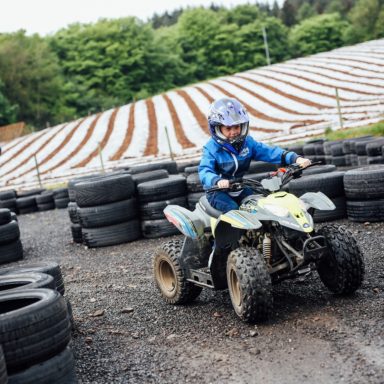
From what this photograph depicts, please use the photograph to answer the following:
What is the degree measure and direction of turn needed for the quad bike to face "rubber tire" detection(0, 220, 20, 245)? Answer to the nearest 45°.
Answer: approximately 180°

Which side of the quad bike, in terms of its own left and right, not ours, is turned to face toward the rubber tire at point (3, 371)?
right

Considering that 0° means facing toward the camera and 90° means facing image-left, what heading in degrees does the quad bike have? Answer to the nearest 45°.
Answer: approximately 315°

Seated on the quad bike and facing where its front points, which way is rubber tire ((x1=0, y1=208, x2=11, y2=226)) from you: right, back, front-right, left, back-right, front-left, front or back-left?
back

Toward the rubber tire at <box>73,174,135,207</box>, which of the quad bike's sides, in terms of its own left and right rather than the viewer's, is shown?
back

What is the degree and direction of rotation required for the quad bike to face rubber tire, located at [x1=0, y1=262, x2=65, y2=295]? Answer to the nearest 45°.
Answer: approximately 135° to its right

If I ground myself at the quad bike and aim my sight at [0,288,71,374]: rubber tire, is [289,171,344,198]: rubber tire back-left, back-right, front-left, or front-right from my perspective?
back-right

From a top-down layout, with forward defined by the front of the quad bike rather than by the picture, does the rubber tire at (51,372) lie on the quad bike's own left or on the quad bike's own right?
on the quad bike's own right

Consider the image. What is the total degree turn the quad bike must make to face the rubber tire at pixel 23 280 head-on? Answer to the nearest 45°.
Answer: approximately 135° to its right

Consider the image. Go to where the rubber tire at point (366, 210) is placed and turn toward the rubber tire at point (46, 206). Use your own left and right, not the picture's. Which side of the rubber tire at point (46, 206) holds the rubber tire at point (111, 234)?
left

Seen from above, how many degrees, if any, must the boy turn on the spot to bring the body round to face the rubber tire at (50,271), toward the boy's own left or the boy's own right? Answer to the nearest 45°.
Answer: approximately 135° to the boy's own right
